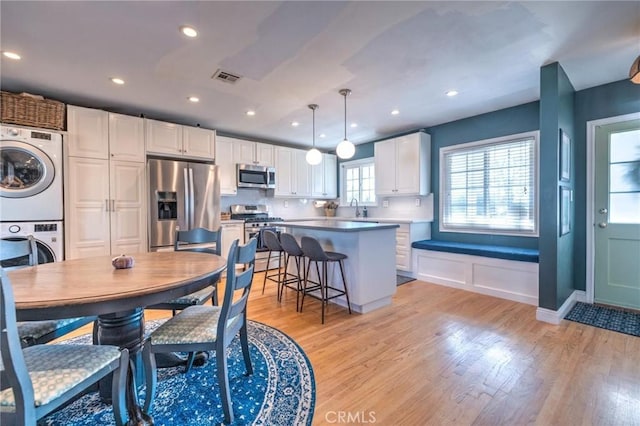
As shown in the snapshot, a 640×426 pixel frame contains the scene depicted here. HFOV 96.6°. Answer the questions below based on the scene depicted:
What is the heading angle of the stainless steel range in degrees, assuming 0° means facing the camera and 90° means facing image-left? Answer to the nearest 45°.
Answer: approximately 315°

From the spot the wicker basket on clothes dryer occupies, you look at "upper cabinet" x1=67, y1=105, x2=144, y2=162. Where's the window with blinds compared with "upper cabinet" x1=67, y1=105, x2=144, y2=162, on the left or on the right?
right

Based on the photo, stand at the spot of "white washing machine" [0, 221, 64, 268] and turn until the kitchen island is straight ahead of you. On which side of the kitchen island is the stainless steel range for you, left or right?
left

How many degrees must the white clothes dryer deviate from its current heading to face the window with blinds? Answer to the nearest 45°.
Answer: approximately 45° to its left

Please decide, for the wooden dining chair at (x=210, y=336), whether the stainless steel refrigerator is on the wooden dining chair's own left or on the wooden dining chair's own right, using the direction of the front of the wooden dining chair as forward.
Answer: on the wooden dining chair's own right

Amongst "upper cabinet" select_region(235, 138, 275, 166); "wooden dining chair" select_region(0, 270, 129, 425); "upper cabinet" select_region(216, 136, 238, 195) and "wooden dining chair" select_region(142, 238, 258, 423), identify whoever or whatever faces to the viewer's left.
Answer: "wooden dining chair" select_region(142, 238, 258, 423)

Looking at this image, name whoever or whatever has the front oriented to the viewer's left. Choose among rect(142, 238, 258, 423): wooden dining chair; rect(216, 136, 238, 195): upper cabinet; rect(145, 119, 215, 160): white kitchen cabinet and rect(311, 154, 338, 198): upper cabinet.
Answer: the wooden dining chair

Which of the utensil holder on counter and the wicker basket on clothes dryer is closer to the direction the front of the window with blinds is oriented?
the wicker basket on clothes dryer

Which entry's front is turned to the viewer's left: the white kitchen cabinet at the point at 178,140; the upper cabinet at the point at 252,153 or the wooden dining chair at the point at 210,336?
the wooden dining chair

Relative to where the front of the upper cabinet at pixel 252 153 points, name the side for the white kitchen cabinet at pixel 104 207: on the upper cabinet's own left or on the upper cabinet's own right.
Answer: on the upper cabinet's own right

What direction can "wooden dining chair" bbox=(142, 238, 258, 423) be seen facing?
to the viewer's left

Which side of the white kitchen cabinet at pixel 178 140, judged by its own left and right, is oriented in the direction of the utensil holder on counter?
left
